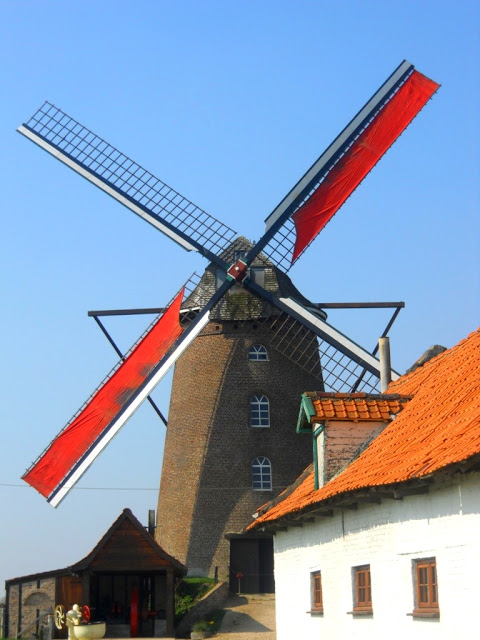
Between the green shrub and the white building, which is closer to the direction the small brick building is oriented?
the white building

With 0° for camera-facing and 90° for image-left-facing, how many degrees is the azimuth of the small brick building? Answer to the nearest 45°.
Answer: approximately 0°

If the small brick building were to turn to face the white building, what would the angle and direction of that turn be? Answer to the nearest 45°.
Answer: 0° — it already faces it

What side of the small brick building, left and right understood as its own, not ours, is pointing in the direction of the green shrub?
left

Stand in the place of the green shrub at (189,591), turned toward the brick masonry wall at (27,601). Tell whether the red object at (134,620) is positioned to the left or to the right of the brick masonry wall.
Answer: left
